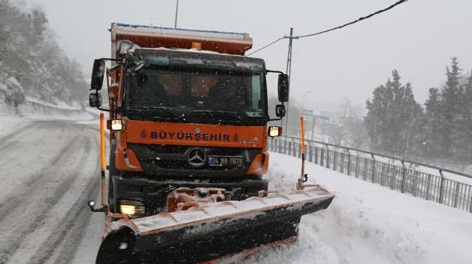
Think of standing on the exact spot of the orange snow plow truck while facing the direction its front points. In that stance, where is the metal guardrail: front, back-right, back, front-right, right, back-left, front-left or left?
back-left

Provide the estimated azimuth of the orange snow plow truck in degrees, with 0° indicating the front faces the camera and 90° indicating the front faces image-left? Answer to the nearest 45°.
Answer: approximately 0°
